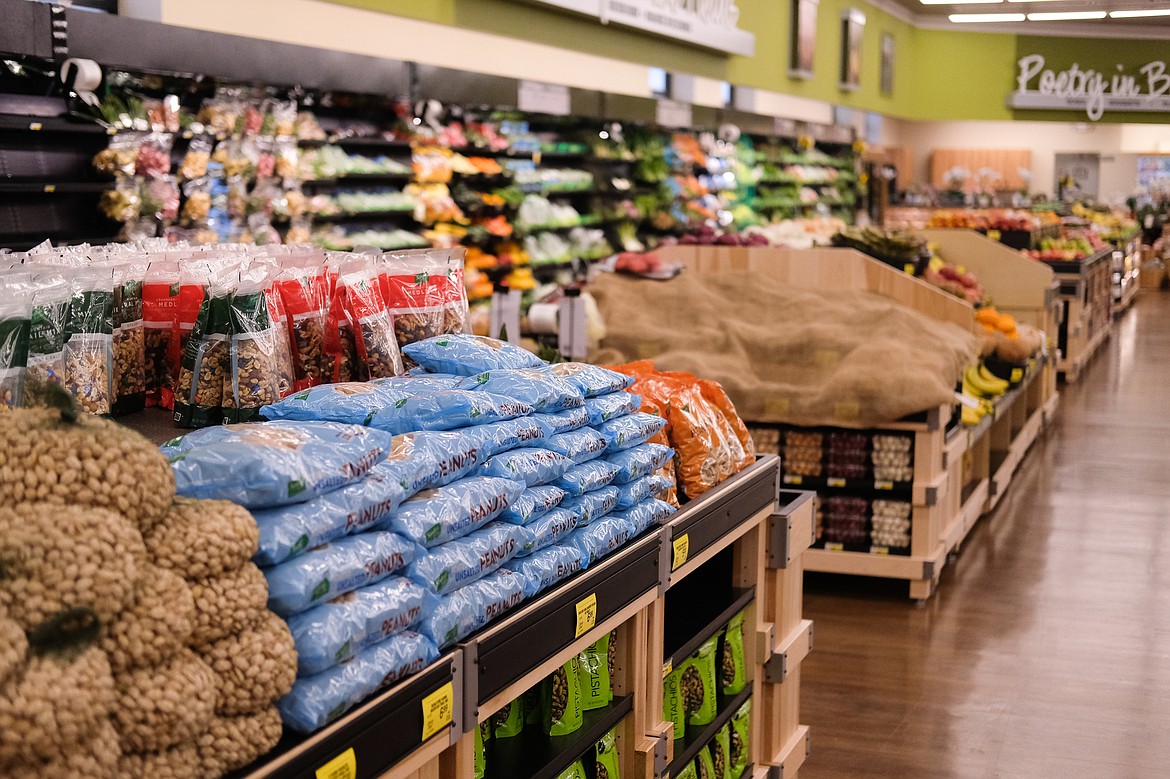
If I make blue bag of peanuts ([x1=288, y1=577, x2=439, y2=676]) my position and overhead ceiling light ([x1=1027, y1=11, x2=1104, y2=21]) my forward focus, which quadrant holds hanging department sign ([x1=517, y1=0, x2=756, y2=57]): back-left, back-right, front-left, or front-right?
front-left

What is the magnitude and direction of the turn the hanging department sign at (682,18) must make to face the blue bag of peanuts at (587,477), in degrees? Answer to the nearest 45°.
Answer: approximately 45° to its right

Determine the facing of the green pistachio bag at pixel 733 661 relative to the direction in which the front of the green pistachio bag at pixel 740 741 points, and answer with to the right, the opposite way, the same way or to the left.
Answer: the same way

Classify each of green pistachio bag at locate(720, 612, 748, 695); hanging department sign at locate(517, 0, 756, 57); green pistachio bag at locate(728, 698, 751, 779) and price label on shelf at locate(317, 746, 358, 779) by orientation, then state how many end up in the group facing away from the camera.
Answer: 0

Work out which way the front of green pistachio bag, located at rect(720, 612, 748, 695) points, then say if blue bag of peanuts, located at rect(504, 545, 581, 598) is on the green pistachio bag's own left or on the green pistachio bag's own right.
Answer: on the green pistachio bag's own right

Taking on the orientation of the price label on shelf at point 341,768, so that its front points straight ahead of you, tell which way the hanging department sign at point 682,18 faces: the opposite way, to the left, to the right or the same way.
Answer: the same way

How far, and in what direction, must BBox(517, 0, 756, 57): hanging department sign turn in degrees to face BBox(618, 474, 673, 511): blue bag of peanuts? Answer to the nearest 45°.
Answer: approximately 45° to its right

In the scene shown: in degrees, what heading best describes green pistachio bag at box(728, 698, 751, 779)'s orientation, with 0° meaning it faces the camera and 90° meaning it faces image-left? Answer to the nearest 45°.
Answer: approximately 315°

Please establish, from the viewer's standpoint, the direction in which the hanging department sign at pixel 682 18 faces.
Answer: facing the viewer and to the right of the viewer

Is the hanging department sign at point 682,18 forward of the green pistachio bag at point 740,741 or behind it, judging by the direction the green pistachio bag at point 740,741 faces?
behind

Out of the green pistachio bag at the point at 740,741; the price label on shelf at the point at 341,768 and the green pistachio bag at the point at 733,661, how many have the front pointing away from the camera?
0

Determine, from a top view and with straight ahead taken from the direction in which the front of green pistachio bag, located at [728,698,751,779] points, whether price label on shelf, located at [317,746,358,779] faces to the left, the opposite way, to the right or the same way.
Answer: the same way

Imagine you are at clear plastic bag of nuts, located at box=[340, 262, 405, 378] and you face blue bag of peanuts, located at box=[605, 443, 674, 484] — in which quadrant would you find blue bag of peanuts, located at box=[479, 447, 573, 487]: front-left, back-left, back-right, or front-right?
front-right

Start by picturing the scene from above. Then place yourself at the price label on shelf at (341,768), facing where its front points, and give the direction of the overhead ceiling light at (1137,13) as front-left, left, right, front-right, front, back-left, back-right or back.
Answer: left

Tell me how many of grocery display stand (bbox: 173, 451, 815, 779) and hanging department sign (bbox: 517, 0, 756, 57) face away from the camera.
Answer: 0
